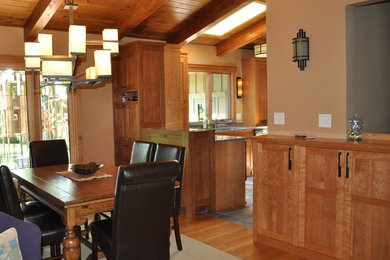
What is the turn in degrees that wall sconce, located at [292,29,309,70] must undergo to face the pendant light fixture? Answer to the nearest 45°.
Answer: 0° — it already faces it

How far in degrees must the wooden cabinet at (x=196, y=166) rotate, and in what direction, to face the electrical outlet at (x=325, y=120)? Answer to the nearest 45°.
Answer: approximately 90° to its left

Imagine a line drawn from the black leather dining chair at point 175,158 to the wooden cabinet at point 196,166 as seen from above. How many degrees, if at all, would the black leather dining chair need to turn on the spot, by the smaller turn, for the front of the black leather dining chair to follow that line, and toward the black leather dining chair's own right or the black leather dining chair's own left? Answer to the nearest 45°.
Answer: approximately 135° to the black leather dining chair's own right

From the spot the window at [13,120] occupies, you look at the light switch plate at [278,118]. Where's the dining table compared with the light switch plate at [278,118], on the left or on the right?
right

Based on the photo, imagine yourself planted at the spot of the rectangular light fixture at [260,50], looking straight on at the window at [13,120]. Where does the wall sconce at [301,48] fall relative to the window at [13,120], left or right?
left

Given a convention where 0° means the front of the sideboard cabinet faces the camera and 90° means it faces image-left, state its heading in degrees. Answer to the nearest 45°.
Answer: approximately 45°

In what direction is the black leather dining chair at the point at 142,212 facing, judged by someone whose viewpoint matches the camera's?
facing away from the viewer and to the left of the viewer
